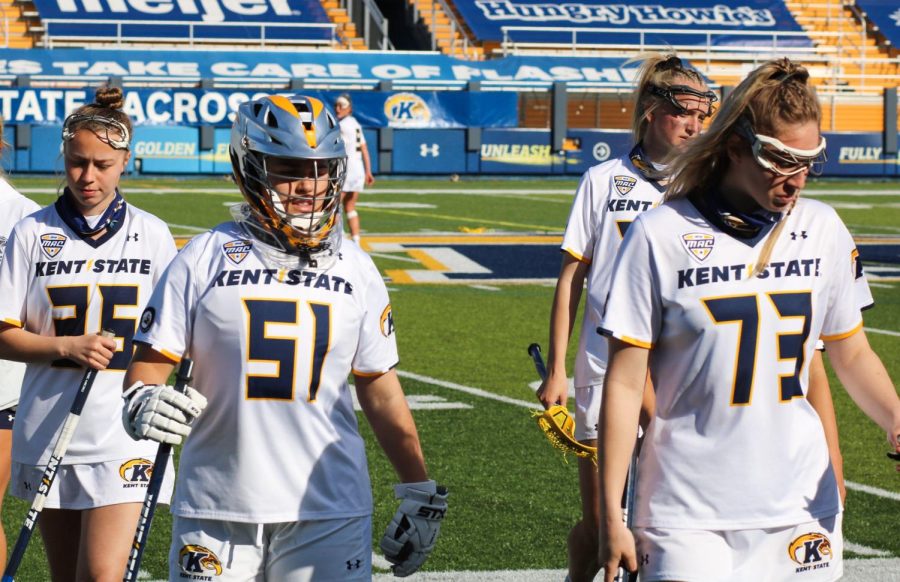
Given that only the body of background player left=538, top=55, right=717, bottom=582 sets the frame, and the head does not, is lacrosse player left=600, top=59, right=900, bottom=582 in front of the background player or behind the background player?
in front

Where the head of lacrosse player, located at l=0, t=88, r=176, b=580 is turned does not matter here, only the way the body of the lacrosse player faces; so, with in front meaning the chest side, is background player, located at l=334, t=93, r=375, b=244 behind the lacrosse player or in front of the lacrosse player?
behind

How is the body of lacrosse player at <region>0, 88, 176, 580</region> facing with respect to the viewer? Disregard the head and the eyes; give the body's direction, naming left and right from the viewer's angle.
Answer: facing the viewer

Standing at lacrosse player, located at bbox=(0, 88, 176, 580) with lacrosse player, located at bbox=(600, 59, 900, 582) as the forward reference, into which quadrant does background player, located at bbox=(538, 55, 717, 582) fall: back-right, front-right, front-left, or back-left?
front-left

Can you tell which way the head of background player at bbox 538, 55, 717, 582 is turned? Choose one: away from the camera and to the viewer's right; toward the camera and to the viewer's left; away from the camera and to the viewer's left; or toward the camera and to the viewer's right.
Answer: toward the camera and to the viewer's right

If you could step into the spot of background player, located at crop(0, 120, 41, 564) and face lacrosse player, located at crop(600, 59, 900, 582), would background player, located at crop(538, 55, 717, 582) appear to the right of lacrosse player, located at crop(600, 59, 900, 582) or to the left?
left

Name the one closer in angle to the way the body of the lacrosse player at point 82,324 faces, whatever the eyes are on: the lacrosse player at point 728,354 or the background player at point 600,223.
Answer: the lacrosse player

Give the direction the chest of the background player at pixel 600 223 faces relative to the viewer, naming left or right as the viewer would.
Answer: facing the viewer and to the right of the viewer

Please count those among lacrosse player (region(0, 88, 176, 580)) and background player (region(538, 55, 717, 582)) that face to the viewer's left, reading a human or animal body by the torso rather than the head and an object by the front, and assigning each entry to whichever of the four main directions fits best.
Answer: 0

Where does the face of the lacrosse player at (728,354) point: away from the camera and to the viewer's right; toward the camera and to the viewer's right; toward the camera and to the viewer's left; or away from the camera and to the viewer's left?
toward the camera and to the viewer's right

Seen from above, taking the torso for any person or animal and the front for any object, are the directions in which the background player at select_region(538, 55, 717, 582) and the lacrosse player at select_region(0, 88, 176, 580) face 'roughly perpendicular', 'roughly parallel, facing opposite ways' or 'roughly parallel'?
roughly parallel

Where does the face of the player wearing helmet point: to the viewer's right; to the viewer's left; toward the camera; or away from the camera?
toward the camera

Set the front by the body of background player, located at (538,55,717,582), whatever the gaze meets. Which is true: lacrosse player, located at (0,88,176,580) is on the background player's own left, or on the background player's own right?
on the background player's own right

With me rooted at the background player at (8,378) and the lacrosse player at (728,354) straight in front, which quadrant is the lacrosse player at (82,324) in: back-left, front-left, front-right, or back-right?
front-right

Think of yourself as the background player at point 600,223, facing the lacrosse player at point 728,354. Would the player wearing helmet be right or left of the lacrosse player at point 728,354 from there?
right
